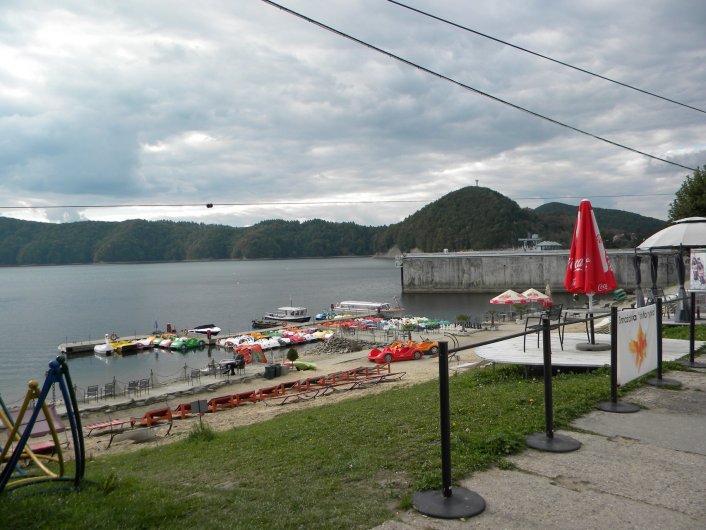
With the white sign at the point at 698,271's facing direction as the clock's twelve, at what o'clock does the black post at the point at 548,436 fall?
The black post is roughly at 12 o'clock from the white sign.

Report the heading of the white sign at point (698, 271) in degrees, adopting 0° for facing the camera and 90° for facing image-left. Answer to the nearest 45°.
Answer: approximately 0°

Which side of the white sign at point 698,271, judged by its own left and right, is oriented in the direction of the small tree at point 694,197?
back

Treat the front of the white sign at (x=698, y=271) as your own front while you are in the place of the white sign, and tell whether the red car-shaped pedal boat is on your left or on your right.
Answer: on your right

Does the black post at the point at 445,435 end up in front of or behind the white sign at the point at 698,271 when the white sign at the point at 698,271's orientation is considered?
in front

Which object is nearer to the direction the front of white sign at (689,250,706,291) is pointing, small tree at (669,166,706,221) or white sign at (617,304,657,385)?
the white sign

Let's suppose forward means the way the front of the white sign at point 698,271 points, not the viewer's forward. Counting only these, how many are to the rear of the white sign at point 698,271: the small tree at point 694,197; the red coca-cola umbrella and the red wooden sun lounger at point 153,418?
1

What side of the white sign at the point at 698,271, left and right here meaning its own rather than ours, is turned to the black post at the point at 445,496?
front

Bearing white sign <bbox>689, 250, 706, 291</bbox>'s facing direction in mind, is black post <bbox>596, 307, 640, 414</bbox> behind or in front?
in front

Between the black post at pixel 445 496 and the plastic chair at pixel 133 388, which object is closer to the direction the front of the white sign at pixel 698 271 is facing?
the black post

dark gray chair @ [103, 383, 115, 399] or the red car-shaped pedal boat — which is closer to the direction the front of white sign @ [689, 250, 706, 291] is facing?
the dark gray chair

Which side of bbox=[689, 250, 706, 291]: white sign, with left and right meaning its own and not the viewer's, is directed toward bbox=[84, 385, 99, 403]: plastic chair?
right
